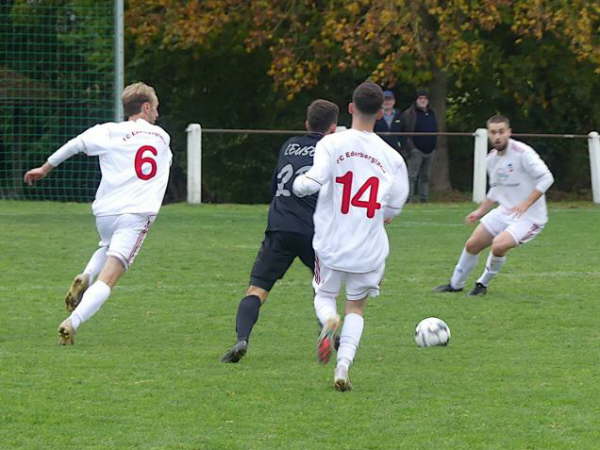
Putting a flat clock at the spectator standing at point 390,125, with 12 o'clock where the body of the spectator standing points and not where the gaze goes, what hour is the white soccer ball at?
The white soccer ball is roughly at 12 o'clock from the spectator standing.

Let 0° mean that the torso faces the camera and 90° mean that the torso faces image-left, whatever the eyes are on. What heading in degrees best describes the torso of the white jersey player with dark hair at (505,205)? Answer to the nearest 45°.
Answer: approximately 45°

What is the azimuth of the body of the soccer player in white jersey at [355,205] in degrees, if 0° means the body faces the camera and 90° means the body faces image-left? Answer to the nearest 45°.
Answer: approximately 180°

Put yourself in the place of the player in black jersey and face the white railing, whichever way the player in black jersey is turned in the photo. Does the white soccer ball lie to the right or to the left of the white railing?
right

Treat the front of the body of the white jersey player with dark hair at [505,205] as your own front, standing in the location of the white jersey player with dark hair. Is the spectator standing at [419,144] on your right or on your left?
on your right

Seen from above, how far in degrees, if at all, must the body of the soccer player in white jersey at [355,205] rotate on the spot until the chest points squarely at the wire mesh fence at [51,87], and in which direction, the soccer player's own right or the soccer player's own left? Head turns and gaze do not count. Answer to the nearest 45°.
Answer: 0° — they already face it

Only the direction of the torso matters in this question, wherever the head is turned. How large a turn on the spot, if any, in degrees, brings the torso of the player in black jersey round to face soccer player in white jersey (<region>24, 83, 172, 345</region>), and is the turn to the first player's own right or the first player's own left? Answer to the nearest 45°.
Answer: approximately 90° to the first player's own left

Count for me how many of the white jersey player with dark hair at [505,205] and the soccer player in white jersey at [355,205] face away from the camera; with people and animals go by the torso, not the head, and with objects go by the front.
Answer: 1

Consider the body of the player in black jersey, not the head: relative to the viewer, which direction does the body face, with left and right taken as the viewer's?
facing away from the viewer and to the right of the viewer

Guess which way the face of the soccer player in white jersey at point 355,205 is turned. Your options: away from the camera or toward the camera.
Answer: away from the camera

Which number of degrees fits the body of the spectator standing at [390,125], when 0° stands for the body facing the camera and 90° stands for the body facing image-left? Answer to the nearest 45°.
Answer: approximately 0°

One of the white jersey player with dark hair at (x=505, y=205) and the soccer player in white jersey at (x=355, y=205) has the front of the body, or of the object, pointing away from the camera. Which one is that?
the soccer player in white jersey

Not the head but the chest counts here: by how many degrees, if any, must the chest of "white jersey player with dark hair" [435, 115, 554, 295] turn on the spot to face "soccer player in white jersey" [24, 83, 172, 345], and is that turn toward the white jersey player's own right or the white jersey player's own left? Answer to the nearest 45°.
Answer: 0° — they already face them
